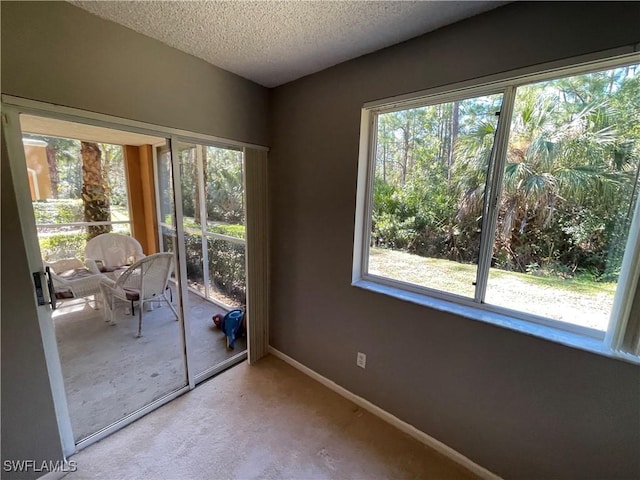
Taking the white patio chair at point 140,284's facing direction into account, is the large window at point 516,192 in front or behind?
behind
